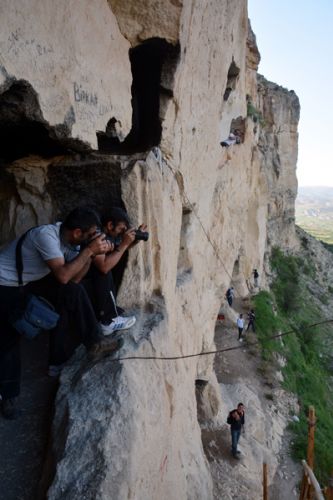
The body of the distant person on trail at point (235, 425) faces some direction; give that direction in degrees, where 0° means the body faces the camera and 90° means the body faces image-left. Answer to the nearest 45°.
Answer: approximately 315°

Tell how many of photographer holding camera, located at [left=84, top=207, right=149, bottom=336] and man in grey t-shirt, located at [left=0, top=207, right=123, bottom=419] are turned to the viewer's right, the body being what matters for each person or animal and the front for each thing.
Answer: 2

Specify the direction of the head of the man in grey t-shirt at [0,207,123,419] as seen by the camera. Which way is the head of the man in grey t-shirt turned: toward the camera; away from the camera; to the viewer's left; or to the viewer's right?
to the viewer's right

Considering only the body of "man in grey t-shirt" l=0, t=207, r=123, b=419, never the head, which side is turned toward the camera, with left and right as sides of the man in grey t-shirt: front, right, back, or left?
right

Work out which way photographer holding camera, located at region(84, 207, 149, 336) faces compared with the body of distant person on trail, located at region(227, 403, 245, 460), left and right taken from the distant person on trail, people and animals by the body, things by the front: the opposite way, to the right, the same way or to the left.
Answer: to the left

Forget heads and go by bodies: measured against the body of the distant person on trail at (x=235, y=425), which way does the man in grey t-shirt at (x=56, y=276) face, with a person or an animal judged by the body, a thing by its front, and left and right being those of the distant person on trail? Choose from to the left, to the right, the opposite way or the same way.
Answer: to the left

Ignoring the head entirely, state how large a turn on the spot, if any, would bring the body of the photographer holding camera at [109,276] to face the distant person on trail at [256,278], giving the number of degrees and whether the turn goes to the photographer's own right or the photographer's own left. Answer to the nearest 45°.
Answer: approximately 45° to the photographer's own left

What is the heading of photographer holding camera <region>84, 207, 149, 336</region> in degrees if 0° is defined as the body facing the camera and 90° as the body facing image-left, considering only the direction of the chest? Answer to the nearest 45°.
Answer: approximately 270°
